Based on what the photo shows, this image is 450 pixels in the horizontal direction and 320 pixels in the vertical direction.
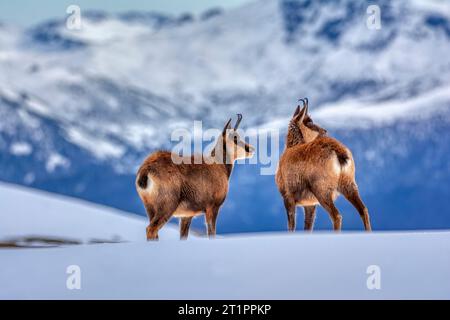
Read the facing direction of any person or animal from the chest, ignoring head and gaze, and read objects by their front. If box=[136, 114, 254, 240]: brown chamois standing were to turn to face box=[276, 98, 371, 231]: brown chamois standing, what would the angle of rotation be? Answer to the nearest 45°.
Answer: approximately 45° to its right

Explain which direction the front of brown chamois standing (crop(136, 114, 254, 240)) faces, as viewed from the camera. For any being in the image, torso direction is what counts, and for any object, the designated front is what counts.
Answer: facing away from the viewer and to the right of the viewer

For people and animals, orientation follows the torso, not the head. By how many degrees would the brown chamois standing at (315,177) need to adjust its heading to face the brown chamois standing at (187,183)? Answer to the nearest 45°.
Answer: approximately 45° to its left

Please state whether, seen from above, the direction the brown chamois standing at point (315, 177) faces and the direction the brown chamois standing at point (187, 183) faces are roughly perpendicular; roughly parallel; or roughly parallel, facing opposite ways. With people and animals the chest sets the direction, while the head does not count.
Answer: roughly perpendicular

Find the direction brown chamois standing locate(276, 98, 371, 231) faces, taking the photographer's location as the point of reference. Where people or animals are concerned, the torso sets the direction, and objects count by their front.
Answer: facing away from the viewer and to the left of the viewer
